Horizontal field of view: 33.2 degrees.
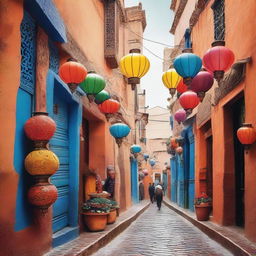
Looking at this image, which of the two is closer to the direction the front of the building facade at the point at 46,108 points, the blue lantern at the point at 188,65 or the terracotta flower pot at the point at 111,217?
the blue lantern

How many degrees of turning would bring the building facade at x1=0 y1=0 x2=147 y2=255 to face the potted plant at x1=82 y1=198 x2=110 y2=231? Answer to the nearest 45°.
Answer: approximately 90° to its left

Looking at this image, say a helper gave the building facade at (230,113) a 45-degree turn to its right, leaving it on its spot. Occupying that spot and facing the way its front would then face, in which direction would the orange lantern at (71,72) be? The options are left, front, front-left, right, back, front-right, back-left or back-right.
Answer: left

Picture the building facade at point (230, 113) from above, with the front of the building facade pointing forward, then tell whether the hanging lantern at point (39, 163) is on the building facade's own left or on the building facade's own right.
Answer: on the building facade's own left

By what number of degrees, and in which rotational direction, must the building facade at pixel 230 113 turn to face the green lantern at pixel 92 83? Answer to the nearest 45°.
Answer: approximately 45° to its left

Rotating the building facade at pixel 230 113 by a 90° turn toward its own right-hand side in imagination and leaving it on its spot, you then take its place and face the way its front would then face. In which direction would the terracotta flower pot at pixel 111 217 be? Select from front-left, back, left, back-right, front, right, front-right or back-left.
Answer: left

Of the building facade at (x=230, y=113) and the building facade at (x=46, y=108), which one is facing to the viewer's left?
the building facade at (x=230, y=113)

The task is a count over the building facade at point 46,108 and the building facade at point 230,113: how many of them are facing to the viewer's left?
1

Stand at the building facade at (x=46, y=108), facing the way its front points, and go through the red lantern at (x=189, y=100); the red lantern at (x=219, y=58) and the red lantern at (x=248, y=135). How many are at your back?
0

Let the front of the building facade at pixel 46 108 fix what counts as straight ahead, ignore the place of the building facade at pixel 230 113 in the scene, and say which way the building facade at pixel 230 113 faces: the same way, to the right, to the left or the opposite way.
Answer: the opposite way

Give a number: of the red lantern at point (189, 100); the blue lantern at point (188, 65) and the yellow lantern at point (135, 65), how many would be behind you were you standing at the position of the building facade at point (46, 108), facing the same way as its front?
0

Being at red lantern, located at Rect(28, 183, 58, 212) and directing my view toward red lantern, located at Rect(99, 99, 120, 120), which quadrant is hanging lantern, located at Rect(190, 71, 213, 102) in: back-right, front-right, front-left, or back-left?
front-right

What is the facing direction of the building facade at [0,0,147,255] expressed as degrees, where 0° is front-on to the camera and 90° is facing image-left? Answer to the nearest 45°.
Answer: approximately 270°

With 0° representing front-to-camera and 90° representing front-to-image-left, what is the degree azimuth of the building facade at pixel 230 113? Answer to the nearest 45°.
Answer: approximately 90°
